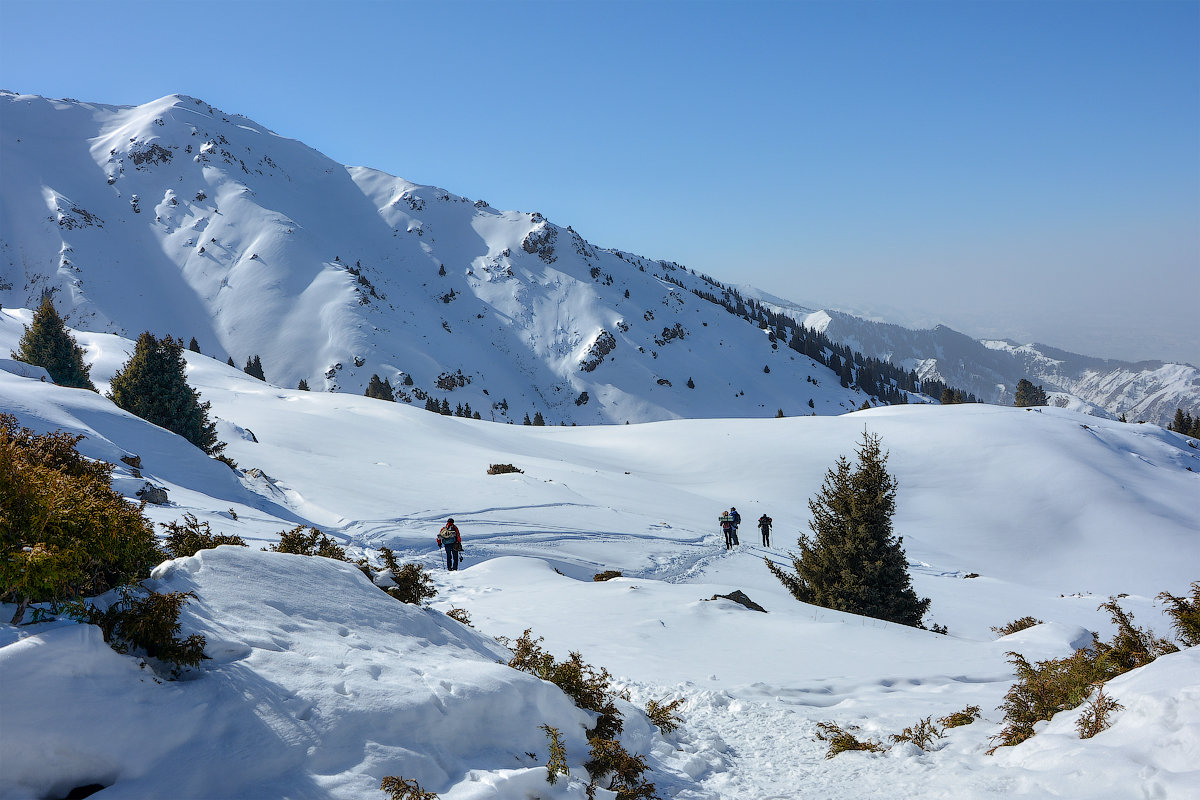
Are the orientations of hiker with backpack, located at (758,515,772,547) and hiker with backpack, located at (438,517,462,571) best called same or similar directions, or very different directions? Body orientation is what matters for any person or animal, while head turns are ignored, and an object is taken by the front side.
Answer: same or similar directions

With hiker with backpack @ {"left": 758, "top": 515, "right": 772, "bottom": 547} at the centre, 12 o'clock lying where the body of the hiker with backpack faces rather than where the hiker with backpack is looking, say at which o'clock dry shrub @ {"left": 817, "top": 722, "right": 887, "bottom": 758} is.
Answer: The dry shrub is roughly at 6 o'clock from the hiker with backpack.

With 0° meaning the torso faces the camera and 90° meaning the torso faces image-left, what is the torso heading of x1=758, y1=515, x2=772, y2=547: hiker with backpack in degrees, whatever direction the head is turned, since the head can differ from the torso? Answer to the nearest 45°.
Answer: approximately 180°

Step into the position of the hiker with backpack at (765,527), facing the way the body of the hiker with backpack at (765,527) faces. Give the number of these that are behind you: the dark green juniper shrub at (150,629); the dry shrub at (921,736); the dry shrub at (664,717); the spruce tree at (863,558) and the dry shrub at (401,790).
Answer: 5

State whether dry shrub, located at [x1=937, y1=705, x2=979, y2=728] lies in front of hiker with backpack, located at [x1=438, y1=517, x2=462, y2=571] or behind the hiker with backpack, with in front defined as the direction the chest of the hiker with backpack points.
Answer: behind

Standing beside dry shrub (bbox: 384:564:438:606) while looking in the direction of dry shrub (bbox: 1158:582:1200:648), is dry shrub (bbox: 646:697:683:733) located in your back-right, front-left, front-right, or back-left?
front-right

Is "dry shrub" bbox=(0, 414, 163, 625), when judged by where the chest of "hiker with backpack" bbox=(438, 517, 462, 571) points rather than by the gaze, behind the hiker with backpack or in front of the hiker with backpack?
behind

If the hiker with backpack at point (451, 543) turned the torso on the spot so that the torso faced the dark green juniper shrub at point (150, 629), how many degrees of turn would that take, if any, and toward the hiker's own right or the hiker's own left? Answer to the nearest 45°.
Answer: approximately 180°

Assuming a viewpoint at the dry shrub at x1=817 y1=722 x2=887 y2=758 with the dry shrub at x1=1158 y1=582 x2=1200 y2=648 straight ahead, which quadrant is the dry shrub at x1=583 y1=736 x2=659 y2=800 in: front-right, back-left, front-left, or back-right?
back-right

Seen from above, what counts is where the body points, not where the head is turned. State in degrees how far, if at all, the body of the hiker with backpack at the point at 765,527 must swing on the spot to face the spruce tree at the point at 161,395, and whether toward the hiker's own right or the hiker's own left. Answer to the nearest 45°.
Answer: approximately 90° to the hiker's own left

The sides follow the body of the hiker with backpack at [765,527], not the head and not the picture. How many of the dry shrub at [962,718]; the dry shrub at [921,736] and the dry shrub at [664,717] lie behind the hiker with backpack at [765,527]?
3

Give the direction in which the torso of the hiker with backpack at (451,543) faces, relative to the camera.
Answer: away from the camera
